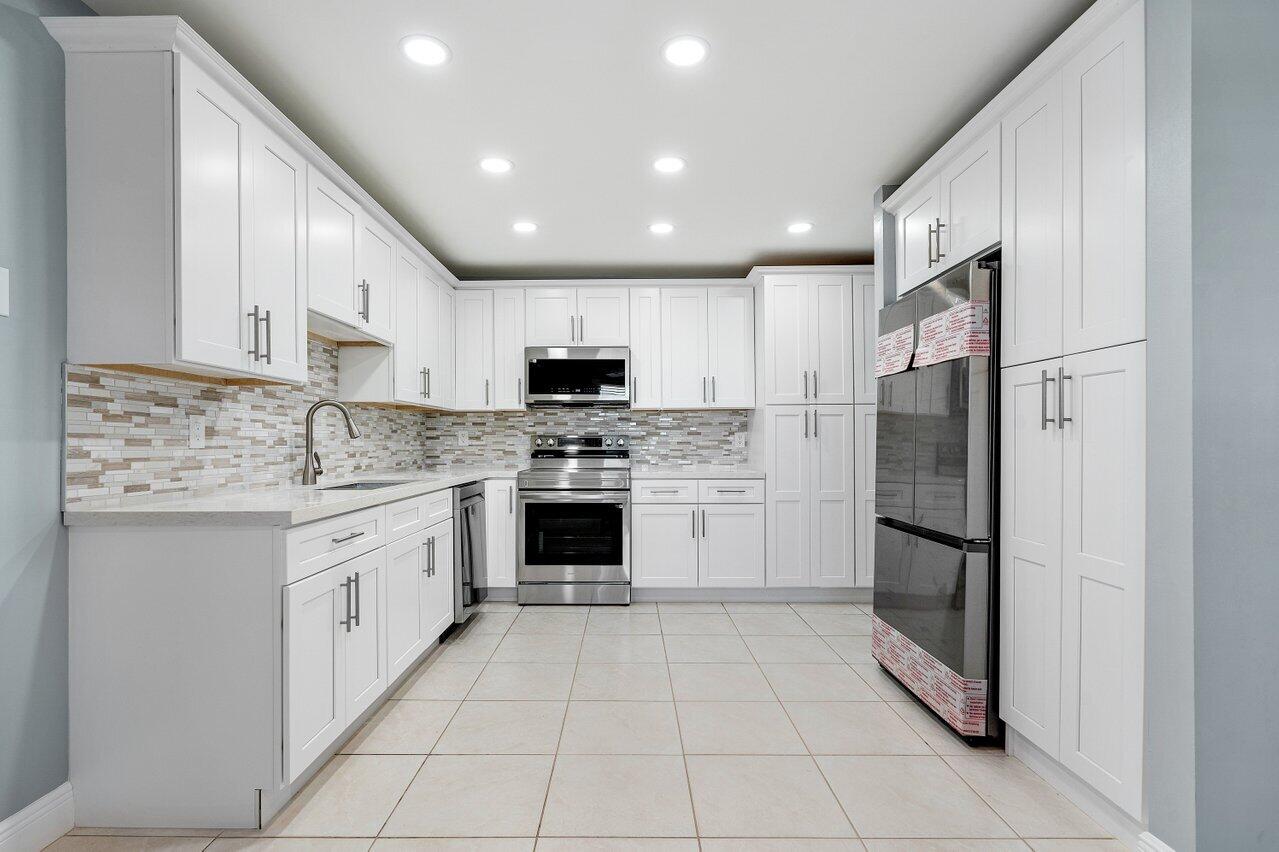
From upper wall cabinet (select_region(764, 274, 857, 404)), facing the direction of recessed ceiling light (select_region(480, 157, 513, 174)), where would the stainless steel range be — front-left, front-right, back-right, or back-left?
front-right

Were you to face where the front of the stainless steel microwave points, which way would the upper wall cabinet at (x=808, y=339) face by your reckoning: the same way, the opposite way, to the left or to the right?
the same way

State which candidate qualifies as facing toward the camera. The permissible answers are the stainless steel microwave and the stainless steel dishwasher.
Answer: the stainless steel microwave

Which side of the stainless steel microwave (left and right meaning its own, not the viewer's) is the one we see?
front

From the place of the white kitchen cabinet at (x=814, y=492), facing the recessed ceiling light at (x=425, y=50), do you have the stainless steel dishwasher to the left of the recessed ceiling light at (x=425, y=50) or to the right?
right

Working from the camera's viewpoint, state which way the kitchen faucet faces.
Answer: facing the viewer and to the right of the viewer

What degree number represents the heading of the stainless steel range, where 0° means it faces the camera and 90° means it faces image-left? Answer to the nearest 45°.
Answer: approximately 0°

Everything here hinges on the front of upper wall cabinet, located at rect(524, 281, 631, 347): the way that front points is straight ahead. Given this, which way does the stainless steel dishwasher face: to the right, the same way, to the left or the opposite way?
to the left

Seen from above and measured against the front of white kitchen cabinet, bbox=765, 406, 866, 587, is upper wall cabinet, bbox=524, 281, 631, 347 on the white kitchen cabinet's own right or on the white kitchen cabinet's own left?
on the white kitchen cabinet's own right

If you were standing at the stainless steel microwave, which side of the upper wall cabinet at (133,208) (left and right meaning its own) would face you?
left

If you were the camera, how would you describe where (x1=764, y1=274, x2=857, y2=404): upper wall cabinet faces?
facing the viewer

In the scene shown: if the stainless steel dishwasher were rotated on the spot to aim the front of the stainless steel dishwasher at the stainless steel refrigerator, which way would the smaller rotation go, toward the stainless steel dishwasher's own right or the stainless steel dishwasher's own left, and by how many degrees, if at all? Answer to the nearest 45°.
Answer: approximately 45° to the stainless steel dishwasher's own right

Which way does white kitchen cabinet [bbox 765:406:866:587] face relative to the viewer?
toward the camera

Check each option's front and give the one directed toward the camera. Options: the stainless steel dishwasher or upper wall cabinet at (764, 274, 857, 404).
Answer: the upper wall cabinet

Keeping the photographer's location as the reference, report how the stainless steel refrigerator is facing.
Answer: facing the viewer and to the left of the viewer
